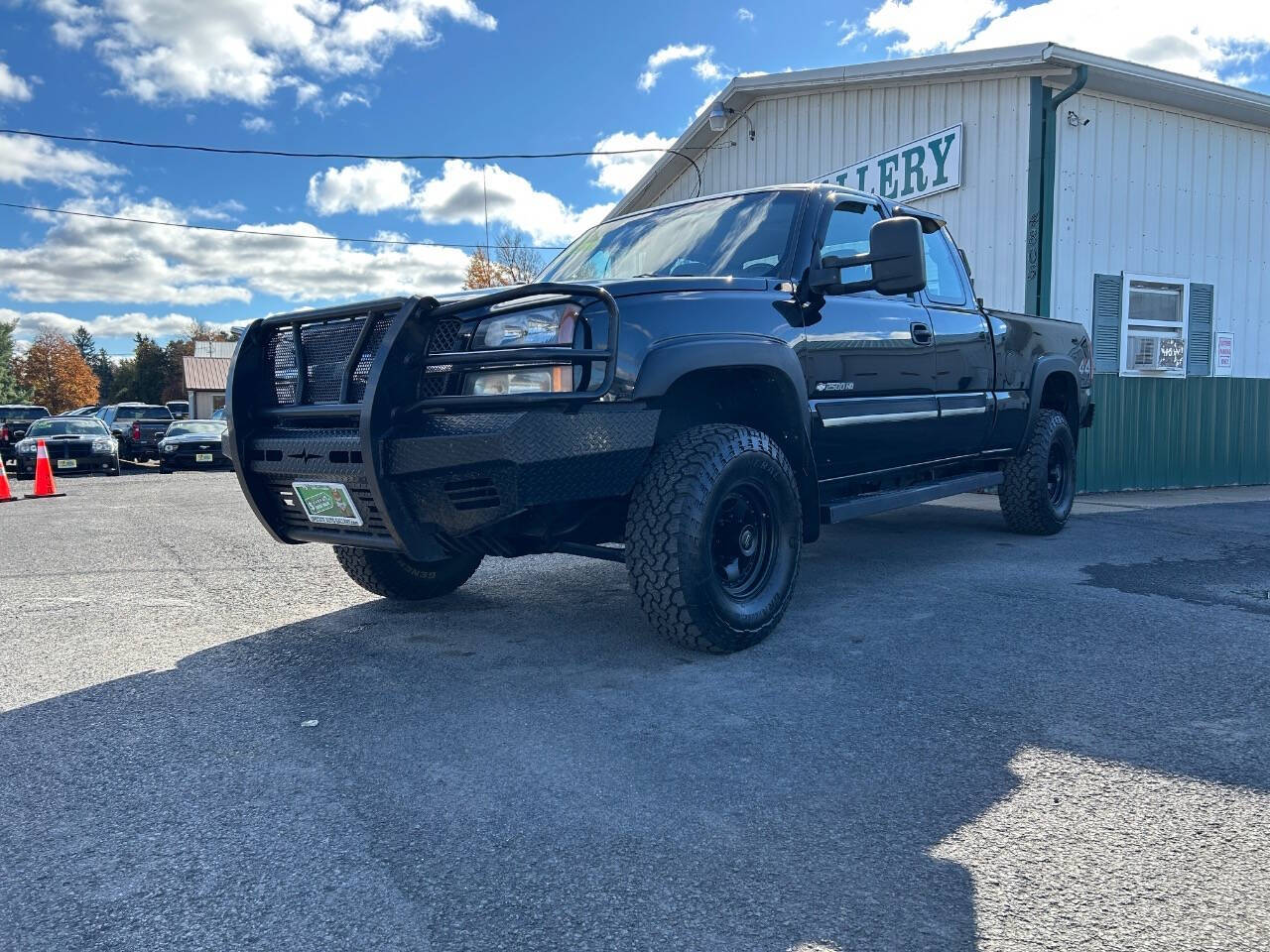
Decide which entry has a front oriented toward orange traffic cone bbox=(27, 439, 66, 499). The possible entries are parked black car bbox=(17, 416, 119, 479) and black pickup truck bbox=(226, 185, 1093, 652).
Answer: the parked black car

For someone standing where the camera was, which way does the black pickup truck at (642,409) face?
facing the viewer and to the left of the viewer

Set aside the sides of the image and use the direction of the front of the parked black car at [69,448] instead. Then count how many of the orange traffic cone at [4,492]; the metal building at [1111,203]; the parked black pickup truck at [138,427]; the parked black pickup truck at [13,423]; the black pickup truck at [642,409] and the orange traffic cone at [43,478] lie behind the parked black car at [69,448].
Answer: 2

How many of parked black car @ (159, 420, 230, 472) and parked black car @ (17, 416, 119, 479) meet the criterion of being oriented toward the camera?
2

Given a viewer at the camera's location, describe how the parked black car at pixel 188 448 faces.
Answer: facing the viewer

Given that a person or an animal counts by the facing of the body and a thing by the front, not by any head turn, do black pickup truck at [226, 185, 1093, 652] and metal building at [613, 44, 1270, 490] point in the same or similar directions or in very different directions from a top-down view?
same or similar directions

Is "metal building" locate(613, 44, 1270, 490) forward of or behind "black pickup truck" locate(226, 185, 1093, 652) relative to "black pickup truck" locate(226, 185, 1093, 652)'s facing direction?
behind

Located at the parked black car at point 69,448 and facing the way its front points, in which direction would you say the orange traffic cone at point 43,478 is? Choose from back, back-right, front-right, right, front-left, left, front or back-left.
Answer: front

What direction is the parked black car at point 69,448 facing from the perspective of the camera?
toward the camera

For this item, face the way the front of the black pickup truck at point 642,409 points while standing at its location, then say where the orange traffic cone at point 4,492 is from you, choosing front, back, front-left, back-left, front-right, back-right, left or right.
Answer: right

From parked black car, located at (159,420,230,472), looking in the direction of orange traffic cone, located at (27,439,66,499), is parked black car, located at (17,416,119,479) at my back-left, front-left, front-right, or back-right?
front-right

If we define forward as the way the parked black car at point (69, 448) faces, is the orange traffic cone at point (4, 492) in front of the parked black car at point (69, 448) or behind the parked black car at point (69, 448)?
in front

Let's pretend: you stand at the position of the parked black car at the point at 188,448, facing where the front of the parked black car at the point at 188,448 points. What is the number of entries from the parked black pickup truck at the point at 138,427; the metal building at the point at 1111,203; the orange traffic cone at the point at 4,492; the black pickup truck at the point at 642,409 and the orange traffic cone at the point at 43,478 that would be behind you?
1

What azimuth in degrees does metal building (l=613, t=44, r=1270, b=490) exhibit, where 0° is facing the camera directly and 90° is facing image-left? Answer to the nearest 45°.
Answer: approximately 45°
